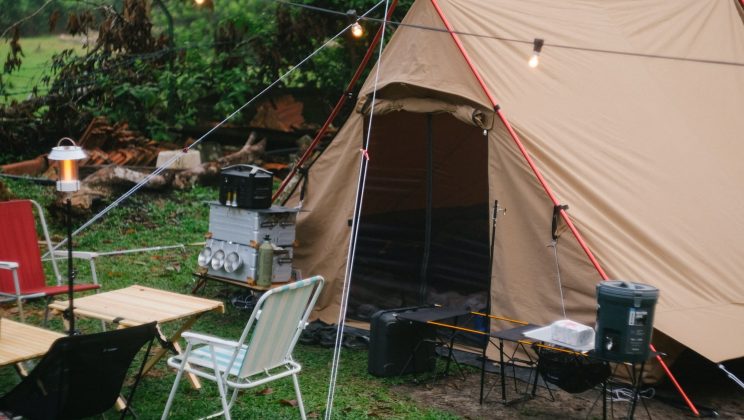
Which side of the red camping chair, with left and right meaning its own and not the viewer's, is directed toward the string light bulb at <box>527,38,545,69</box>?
front

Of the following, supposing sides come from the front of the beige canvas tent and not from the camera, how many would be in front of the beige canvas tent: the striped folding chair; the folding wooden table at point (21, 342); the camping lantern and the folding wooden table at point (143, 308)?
4

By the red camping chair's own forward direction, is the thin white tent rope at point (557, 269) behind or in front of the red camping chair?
in front

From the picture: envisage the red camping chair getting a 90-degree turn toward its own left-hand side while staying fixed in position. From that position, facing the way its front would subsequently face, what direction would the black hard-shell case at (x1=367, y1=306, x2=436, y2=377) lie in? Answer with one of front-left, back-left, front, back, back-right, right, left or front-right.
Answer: right

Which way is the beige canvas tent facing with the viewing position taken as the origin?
facing the viewer and to the left of the viewer

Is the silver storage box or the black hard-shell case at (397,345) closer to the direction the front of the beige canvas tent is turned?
the black hard-shell case

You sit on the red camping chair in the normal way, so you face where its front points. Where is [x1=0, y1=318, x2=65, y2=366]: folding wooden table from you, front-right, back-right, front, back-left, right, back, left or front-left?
front-right

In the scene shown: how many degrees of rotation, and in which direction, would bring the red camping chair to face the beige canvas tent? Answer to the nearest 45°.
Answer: approximately 45° to its left

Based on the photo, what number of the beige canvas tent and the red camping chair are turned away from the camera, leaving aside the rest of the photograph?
0

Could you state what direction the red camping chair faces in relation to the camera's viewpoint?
facing the viewer and to the right of the viewer

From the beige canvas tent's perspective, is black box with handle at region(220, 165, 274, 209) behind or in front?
in front

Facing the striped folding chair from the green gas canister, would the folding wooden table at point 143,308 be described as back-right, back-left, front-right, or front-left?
front-right
